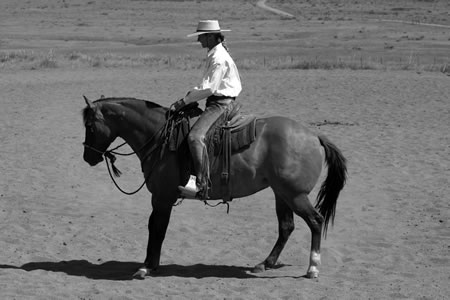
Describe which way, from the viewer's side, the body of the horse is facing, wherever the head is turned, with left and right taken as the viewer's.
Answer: facing to the left of the viewer

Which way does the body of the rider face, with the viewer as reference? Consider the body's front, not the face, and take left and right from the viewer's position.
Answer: facing to the left of the viewer

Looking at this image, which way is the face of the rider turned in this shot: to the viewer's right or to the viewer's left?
to the viewer's left
